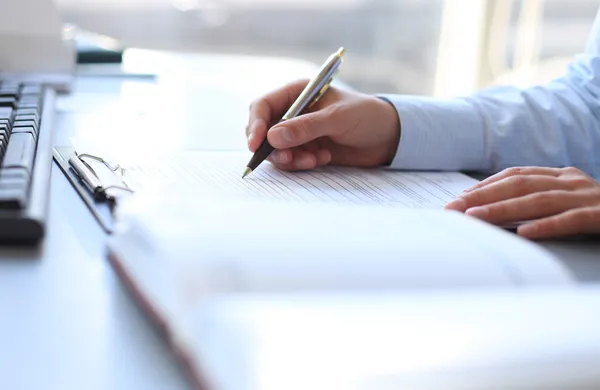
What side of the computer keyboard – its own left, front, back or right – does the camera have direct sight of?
right
